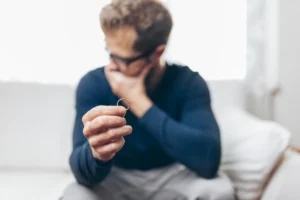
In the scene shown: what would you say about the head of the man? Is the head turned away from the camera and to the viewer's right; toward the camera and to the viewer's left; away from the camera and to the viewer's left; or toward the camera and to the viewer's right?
toward the camera and to the viewer's left

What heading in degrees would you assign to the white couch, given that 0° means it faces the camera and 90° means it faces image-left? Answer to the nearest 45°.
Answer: approximately 0°

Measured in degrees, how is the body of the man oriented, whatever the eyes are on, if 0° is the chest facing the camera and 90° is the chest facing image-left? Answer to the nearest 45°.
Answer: approximately 0°
